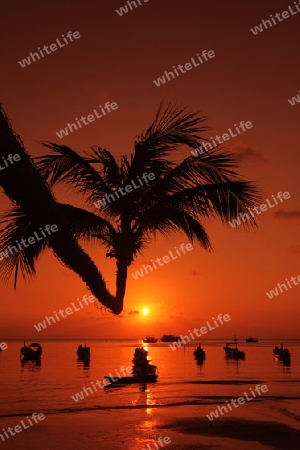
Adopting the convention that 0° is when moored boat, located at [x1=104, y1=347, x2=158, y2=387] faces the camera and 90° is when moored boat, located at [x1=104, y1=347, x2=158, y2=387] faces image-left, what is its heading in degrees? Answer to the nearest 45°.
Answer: approximately 90°
